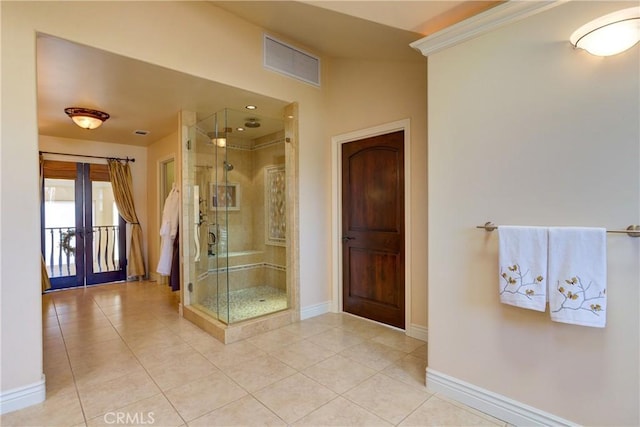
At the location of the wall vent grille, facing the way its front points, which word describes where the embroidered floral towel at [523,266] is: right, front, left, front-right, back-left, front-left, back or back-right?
front

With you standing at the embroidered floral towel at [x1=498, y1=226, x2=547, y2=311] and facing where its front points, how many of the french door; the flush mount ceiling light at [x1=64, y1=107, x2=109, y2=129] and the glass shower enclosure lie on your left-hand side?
0

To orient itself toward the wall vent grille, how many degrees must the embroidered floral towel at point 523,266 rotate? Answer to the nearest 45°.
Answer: approximately 45° to its right

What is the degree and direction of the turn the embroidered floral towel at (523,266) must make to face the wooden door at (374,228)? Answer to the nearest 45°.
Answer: approximately 90° to its right

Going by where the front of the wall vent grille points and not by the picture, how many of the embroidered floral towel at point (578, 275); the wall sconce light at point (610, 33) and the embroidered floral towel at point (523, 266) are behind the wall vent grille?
0

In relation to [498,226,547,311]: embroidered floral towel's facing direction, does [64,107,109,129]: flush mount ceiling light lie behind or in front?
in front

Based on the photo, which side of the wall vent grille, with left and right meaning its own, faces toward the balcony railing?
back

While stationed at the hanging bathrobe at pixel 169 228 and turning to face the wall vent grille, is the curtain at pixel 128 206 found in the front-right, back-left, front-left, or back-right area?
back-left

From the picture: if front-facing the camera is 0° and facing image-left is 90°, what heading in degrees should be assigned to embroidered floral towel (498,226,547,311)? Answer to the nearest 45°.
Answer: approximately 45°

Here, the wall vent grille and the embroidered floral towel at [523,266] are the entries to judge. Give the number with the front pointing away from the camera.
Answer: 0

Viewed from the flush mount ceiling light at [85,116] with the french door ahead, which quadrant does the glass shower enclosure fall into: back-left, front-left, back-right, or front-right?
back-right

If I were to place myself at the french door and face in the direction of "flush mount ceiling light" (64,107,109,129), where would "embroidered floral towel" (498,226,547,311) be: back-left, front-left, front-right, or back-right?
front-left

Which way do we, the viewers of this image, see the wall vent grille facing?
facing the viewer and to the right of the viewer

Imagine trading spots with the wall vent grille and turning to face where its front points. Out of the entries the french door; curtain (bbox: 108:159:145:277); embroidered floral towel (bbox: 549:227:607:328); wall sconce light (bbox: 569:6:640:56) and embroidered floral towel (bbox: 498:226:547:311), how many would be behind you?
2

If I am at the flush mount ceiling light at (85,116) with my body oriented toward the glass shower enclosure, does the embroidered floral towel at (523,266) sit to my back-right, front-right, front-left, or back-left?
front-right

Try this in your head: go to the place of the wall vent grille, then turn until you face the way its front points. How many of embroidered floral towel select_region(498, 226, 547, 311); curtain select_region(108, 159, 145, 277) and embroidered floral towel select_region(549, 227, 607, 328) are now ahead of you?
2

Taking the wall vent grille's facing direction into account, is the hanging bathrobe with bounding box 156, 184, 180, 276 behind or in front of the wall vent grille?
behind

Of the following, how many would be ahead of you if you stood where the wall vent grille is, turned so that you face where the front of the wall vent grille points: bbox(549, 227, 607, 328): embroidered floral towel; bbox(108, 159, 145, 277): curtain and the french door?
1

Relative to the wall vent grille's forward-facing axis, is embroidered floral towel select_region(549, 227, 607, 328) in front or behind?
in front
